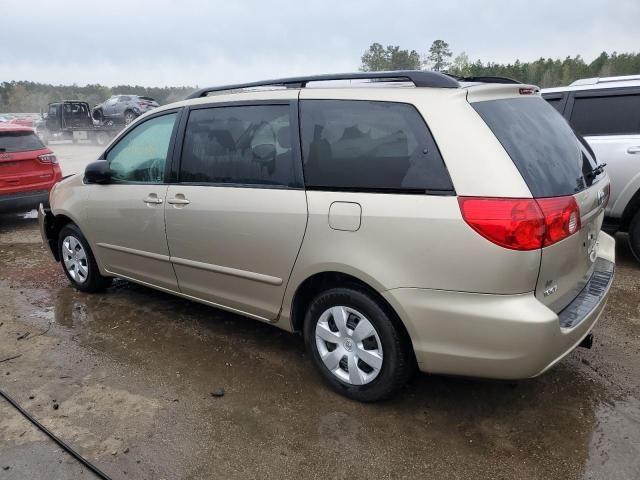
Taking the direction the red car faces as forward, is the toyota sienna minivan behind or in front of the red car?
behind

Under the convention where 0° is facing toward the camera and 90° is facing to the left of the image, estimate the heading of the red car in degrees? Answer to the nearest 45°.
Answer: approximately 180°

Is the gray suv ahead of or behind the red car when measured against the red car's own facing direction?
ahead

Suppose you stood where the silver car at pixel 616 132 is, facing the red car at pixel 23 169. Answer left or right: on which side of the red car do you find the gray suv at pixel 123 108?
right

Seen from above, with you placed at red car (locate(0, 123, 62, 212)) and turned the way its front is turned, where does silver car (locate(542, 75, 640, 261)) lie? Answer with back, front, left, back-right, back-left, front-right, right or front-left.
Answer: back-right

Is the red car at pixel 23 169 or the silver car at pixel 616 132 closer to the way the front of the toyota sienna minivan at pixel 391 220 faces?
the red car

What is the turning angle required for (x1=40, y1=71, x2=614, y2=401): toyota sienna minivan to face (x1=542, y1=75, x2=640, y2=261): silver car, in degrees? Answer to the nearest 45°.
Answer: approximately 90° to its right

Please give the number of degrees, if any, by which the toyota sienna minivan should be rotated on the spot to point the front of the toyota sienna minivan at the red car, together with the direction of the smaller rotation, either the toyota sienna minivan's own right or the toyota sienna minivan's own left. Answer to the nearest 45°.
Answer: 0° — it already faces it

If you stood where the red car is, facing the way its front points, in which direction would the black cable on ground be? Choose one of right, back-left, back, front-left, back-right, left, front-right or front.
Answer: back

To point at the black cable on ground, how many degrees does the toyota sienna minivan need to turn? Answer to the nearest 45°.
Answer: approximately 45° to its left

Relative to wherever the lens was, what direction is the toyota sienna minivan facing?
facing away from the viewer and to the left of the viewer

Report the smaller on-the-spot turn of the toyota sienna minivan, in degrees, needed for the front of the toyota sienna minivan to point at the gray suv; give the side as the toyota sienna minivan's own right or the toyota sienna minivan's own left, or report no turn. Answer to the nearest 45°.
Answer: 0° — it already faces it

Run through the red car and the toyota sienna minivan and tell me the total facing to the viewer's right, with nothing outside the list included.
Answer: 0
